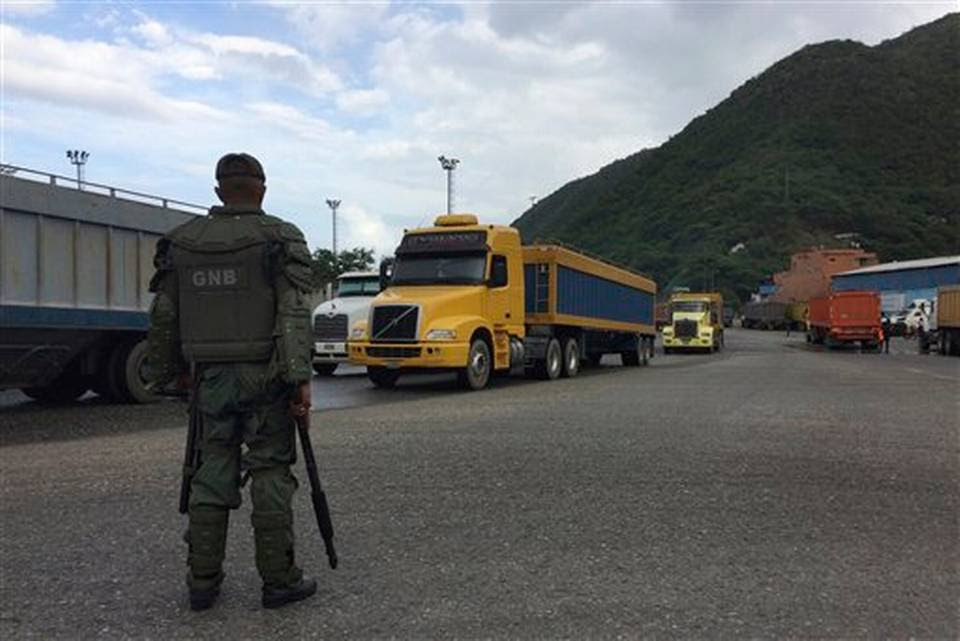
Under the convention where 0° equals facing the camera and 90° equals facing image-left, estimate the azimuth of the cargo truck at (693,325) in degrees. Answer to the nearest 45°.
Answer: approximately 0°

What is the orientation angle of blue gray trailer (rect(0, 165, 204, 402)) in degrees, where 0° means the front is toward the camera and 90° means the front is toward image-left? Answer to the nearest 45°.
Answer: approximately 45°

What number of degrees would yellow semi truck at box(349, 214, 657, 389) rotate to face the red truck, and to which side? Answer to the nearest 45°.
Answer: approximately 180°

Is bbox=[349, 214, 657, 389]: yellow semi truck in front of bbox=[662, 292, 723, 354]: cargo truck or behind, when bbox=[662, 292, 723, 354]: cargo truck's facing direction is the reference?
in front

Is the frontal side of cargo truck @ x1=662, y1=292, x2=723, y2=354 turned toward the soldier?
yes

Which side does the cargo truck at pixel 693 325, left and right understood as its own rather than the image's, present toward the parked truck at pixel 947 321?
left

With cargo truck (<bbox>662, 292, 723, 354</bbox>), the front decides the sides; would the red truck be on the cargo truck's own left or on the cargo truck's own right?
on the cargo truck's own left

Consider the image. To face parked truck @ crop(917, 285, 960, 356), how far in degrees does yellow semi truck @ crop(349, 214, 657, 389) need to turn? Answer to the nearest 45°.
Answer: approximately 180°

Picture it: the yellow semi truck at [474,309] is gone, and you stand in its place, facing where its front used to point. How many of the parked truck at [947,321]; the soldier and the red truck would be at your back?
2

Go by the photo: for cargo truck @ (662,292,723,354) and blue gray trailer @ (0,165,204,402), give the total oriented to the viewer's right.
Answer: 0

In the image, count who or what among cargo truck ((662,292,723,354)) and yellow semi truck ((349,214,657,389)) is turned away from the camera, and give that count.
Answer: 0

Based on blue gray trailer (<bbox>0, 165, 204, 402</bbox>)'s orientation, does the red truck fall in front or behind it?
behind

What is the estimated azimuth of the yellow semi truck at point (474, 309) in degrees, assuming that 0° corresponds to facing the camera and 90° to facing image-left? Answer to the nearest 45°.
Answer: approximately 45°
